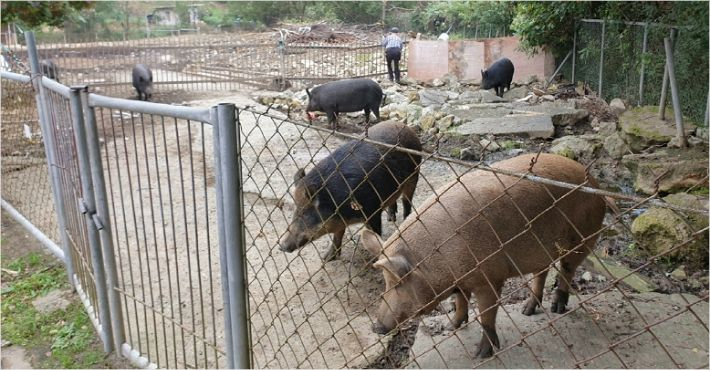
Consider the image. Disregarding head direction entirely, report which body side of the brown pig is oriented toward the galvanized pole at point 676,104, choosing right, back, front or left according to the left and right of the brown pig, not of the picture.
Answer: back

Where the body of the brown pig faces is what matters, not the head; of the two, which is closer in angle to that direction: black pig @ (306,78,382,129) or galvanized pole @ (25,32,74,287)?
the galvanized pole

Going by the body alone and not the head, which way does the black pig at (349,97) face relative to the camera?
to the viewer's left

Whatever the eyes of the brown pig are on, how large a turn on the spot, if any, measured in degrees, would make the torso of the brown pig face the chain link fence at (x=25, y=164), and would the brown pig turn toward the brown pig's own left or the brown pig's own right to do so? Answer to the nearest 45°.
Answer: approximately 90° to the brown pig's own right

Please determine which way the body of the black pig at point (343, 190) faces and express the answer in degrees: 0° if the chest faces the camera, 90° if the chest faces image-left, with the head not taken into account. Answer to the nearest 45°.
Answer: approximately 45°

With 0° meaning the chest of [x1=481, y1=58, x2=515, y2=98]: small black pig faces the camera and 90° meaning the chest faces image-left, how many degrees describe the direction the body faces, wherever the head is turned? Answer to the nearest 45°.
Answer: approximately 45°

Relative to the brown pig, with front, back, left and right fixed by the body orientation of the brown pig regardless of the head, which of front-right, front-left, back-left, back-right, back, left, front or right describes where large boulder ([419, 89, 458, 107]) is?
back-right
